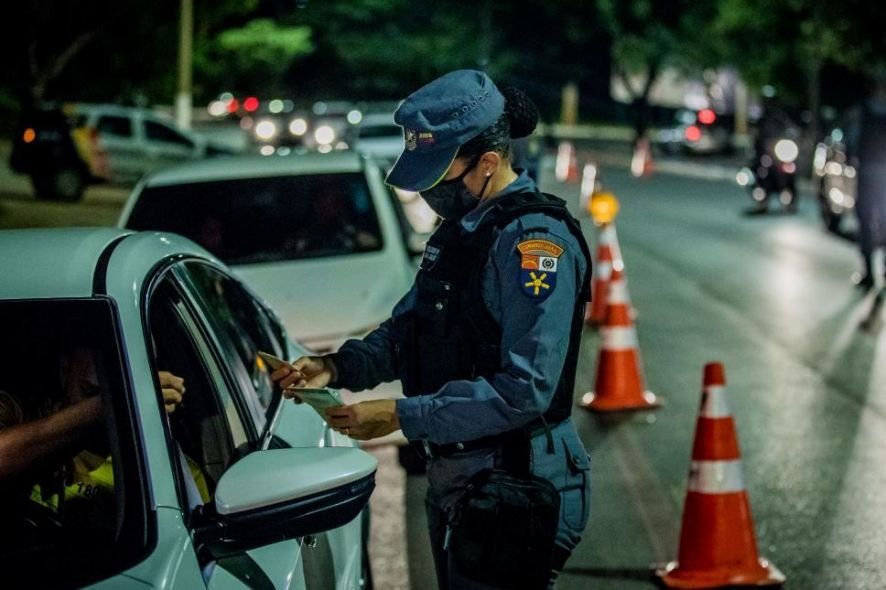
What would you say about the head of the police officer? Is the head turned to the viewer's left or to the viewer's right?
to the viewer's left

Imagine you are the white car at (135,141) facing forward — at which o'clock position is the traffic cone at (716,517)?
The traffic cone is roughly at 3 o'clock from the white car.

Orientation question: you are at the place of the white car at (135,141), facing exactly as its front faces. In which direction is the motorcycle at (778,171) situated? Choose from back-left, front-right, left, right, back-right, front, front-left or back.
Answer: front-right

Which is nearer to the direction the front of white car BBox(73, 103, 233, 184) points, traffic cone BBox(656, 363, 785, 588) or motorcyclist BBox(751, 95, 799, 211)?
the motorcyclist

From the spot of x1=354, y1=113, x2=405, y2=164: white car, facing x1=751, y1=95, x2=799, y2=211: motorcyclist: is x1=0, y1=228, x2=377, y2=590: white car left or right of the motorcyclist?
right

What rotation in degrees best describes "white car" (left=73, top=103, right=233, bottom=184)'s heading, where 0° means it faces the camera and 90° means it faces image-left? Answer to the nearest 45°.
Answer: approximately 270°

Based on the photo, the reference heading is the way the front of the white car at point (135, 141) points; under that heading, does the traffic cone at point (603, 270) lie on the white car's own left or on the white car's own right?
on the white car's own right

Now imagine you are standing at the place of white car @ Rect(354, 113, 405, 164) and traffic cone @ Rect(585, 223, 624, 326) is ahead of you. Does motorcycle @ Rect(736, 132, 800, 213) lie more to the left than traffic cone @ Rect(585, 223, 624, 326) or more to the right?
left

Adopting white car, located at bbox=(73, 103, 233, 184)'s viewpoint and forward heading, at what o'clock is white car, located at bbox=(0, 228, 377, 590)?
white car, located at bbox=(0, 228, 377, 590) is roughly at 3 o'clock from white car, located at bbox=(73, 103, 233, 184).
